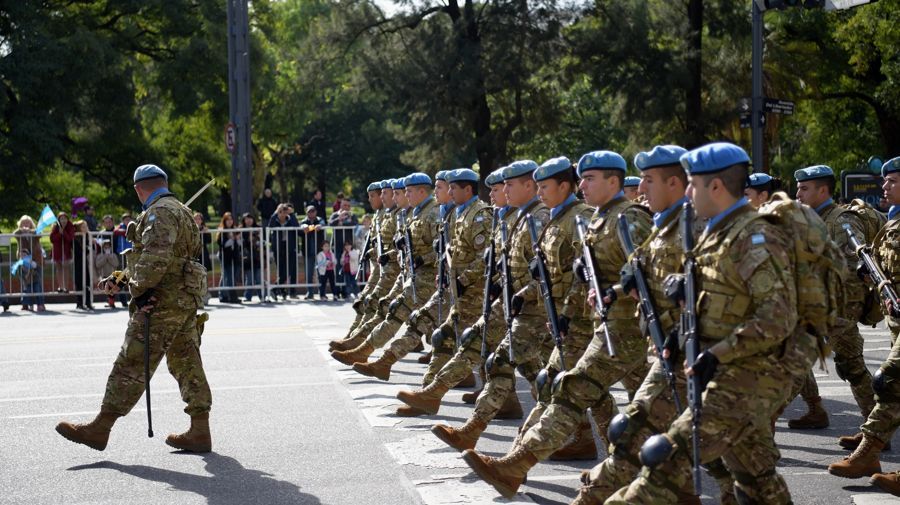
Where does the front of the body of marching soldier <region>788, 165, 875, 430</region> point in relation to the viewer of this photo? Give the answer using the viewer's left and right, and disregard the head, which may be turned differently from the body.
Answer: facing to the left of the viewer

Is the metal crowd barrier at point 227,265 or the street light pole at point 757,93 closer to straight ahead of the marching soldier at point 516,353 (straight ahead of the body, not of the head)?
the metal crowd barrier

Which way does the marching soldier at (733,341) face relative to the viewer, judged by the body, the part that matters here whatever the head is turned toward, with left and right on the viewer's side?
facing to the left of the viewer

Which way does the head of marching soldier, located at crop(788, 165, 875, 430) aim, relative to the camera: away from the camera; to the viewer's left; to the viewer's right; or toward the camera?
to the viewer's left

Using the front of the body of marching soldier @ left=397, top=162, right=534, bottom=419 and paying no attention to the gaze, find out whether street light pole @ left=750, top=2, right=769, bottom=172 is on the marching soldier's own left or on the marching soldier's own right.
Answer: on the marching soldier's own right

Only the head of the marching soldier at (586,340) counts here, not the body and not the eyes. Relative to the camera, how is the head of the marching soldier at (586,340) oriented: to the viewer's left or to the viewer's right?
to the viewer's left

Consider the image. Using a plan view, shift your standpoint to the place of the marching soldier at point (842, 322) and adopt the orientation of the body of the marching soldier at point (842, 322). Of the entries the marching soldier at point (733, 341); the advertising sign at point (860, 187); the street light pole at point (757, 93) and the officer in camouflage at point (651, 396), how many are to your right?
2

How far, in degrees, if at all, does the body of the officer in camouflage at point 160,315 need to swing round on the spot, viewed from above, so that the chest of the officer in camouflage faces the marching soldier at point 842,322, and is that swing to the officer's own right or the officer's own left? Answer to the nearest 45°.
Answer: approximately 180°

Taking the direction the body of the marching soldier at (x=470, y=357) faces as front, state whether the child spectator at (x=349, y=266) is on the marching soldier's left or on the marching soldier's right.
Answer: on the marching soldier's right

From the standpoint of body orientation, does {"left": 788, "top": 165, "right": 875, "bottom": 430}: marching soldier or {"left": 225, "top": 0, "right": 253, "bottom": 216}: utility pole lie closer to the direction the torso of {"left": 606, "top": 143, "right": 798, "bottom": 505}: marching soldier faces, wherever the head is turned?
the utility pole

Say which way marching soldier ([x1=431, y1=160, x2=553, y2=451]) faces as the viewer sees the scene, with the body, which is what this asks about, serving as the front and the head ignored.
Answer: to the viewer's left

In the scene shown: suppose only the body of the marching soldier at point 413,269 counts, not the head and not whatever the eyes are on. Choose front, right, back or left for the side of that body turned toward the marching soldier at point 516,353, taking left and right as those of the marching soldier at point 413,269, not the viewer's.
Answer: left
